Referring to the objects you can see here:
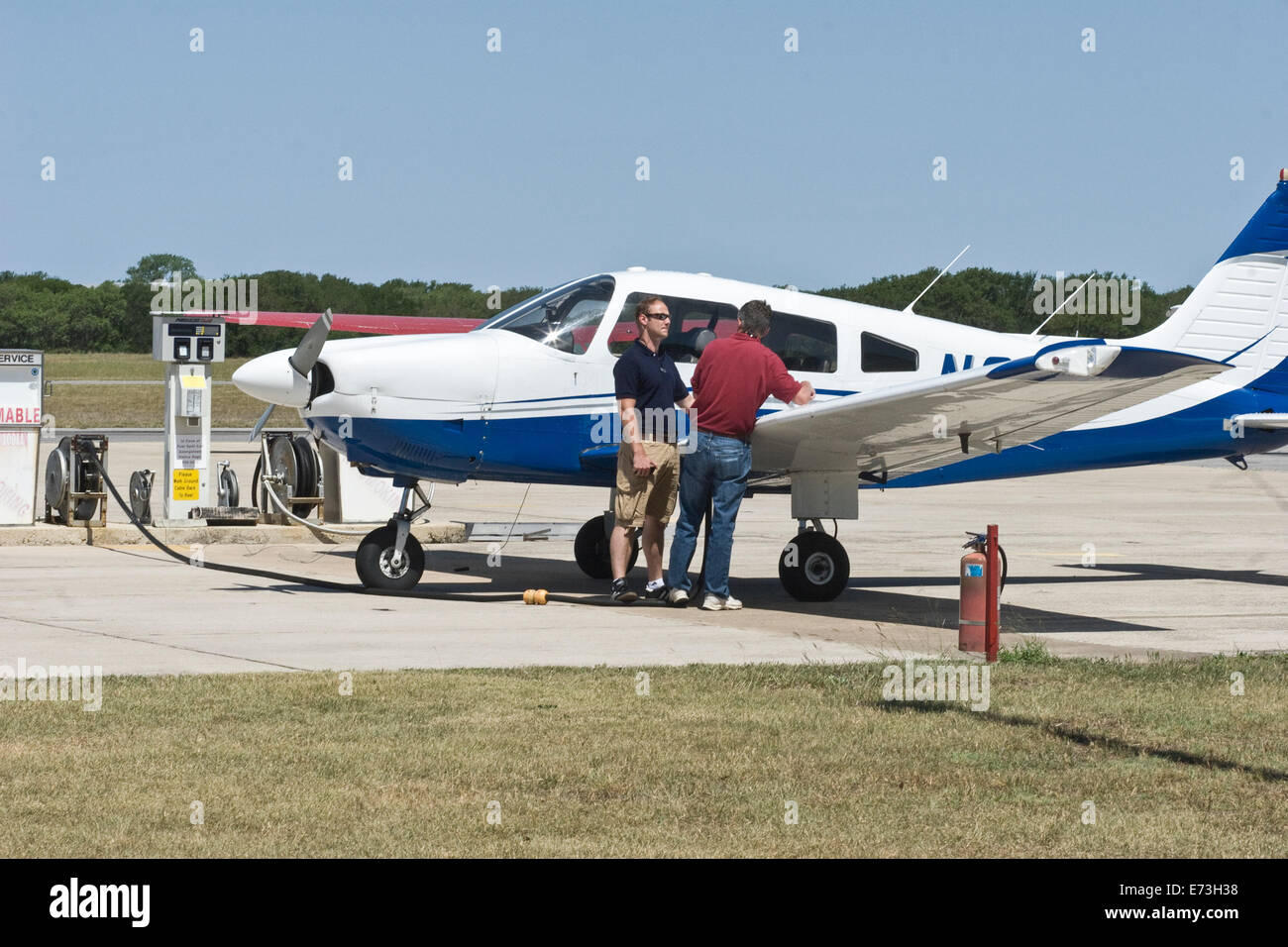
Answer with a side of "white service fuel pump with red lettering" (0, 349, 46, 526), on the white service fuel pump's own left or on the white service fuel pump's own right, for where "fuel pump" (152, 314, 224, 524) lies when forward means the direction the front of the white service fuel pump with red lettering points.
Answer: on the white service fuel pump's own left

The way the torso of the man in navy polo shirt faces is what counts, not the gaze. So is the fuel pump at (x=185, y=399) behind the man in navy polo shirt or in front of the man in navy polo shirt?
behind

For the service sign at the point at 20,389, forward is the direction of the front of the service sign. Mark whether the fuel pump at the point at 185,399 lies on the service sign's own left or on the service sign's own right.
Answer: on the service sign's own left

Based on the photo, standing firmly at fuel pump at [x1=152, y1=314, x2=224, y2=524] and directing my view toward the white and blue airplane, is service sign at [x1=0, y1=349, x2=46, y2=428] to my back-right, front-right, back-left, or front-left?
back-right

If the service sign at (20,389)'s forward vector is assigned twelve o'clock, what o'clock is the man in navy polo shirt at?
The man in navy polo shirt is roughly at 11 o'clock from the service sign.

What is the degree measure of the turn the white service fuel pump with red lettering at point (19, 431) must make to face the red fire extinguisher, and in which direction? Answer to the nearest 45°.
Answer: approximately 45° to its left

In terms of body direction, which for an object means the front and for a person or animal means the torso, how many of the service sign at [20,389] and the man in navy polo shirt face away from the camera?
0

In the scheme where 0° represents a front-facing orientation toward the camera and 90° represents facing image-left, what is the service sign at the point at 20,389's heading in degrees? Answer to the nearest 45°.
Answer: approximately 0°

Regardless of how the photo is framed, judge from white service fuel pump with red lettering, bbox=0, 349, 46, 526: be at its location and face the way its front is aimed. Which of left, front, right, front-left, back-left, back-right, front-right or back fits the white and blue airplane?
front-left

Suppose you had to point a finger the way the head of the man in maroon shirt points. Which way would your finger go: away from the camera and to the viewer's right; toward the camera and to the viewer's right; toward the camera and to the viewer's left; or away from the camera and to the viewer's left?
away from the camera and to the viewer's right

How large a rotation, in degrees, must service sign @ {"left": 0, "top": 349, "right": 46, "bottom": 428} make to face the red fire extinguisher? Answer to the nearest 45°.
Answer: approximately 45° to its left

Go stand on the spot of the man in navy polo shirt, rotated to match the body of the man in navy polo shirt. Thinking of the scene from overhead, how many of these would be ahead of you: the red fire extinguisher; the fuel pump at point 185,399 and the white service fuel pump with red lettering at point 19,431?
1

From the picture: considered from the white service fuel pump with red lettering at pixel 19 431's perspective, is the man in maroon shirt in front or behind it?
in front

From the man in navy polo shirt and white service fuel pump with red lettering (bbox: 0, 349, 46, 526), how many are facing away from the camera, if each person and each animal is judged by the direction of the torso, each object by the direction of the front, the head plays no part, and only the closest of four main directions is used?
0
